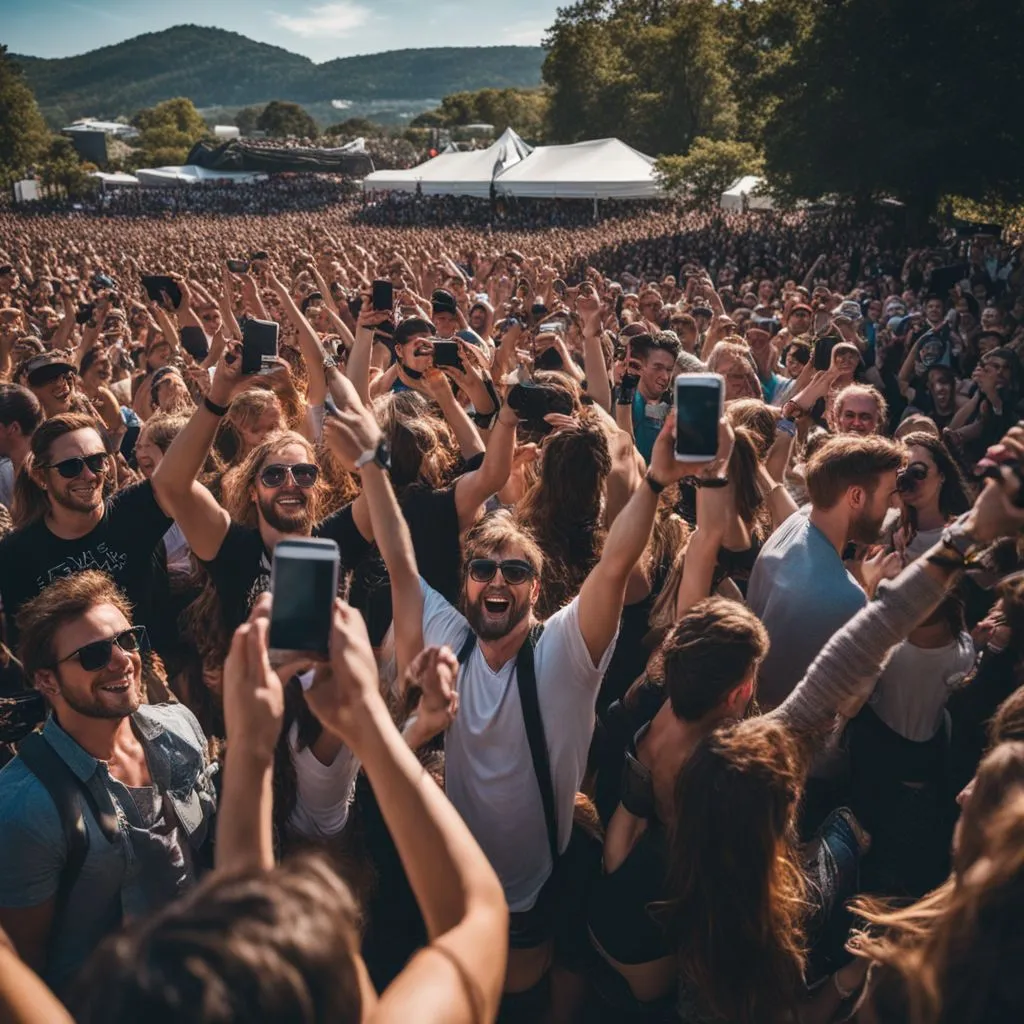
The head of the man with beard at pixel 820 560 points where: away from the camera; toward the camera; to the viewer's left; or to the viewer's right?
to the viewer's right

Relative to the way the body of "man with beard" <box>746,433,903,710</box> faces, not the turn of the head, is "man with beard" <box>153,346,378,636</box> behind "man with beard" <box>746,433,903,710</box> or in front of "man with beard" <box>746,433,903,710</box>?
behind

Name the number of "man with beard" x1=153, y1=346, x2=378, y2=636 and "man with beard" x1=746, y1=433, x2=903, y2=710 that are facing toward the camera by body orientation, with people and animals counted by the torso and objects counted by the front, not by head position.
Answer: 1

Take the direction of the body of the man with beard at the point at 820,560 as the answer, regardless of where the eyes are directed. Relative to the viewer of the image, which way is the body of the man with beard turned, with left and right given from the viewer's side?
facing away from the viewer and to the right of the viewer

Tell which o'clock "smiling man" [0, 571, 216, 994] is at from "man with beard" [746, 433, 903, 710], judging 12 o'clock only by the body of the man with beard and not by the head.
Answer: The smiling man is roughly at 6 o'clock from the man with beard.

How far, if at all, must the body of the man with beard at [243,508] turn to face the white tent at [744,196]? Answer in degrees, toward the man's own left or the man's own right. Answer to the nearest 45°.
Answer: approximately 135° to the man's own left

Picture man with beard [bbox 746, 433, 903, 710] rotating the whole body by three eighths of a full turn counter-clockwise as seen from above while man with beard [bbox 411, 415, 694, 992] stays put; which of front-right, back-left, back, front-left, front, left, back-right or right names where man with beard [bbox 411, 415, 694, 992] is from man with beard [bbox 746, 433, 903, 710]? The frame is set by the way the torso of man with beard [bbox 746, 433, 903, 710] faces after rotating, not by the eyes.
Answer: front-left

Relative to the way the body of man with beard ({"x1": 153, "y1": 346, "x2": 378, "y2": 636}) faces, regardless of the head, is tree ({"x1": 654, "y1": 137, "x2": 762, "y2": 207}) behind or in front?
behind

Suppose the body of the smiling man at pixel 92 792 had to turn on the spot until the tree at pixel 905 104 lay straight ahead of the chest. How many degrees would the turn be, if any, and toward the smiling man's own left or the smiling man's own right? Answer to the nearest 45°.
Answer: approximately 90° to the smiling man's own left
